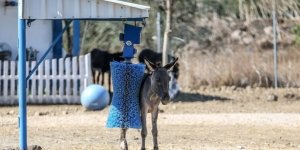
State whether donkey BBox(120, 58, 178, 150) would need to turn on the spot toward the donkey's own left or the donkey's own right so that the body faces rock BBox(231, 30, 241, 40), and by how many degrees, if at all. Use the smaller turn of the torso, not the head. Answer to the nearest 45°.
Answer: approximately 135° to the donkey's own left

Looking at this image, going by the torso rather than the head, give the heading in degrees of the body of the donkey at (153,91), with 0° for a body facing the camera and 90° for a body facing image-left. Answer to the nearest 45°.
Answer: approximately 315°

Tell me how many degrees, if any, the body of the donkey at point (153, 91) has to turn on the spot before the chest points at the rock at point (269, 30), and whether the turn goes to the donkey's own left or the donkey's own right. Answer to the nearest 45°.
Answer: approximately 135° to the donkey's own left

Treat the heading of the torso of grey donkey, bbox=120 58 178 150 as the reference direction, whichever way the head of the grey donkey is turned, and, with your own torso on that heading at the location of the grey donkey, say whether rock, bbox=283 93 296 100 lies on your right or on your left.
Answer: on your left

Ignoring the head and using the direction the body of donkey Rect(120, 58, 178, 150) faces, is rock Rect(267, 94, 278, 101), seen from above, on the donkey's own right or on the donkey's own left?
on the donkey's own left

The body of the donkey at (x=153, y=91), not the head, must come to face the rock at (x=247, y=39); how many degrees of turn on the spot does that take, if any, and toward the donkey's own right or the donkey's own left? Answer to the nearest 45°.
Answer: approximately 135° to the donkey's own left
